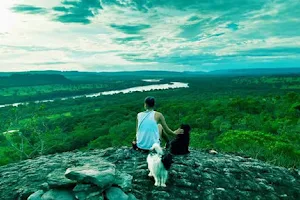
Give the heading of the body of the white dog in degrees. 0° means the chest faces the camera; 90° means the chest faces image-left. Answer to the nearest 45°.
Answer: approximately 315°

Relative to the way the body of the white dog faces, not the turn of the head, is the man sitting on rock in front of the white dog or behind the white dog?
behind

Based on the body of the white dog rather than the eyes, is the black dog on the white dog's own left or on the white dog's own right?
on the white dog's own left

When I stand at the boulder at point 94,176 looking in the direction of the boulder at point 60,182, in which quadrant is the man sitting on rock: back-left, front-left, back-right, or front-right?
back-right
